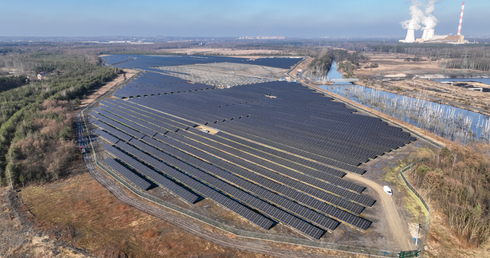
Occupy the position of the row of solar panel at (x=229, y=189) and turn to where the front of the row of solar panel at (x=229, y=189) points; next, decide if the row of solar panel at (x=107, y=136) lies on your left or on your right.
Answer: on your right

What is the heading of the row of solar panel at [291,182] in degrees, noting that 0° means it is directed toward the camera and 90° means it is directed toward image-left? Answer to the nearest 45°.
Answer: approximately 45°

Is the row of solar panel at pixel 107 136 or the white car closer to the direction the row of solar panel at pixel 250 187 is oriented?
the row of solar panel

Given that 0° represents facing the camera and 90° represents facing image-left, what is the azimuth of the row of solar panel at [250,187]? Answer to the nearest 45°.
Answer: approximately 45°

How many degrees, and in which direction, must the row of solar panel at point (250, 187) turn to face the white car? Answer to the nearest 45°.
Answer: approximately 135° to its left

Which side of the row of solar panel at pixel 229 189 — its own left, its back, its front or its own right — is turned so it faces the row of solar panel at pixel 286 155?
back

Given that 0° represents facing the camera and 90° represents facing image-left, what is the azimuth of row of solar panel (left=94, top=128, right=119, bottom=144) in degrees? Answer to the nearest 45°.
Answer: approximately 45°

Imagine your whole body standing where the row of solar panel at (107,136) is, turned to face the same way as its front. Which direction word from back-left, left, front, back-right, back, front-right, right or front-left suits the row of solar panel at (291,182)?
left

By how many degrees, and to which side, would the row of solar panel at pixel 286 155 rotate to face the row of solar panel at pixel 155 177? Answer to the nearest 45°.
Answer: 0° — it already faces it

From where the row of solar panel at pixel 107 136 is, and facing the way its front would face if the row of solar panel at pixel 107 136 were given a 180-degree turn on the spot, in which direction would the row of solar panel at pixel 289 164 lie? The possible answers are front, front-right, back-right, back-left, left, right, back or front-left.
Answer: right

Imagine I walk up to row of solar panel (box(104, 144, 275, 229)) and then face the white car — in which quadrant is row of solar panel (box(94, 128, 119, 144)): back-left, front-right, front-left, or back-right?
back-left

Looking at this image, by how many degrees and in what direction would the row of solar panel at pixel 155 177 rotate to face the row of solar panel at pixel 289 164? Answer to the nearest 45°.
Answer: approximately 135° to its left
